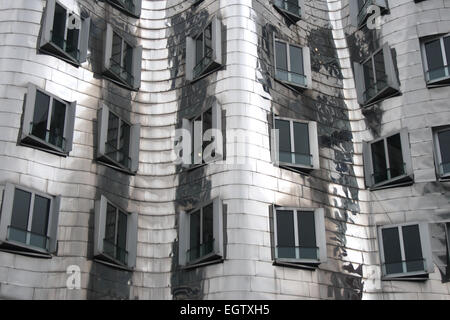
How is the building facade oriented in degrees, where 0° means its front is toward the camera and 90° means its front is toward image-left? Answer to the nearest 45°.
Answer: approximately 0°
